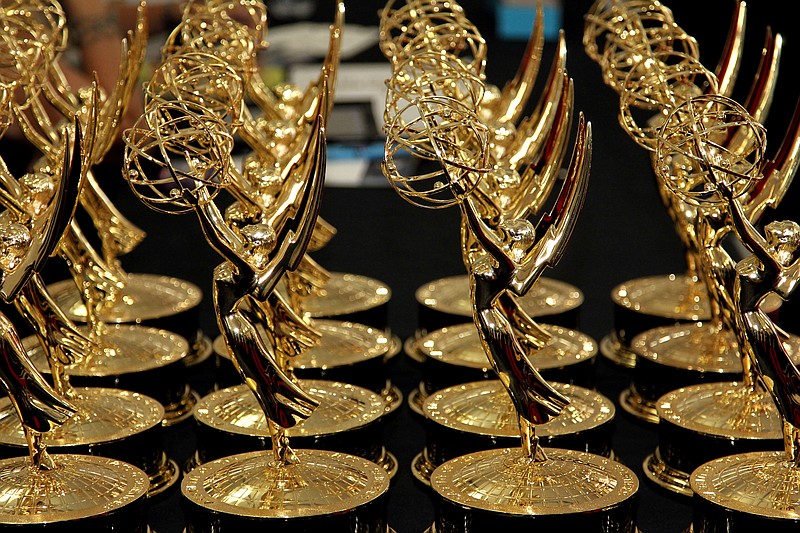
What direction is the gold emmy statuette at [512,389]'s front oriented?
to the viewer's left

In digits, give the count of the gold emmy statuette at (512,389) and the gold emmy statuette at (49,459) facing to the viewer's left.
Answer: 2

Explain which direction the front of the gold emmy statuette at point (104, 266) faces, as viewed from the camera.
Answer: facing to the left of the viewer

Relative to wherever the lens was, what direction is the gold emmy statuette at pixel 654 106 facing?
facing to the left of the viewer

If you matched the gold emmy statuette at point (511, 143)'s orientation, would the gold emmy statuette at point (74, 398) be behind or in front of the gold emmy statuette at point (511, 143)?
in front

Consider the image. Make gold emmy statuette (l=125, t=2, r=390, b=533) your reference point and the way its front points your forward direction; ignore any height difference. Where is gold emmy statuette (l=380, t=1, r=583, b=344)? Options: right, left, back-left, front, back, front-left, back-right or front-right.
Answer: back-right

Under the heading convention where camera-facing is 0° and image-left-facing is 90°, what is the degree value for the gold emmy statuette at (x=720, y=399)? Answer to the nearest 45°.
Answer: approximately 90°

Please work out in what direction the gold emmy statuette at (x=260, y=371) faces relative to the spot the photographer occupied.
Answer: facing to the left of the viewer

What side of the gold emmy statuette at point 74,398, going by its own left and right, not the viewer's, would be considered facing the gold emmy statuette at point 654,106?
back

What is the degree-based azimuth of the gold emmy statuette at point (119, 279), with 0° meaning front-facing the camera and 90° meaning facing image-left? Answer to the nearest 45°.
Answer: approximately 90°
